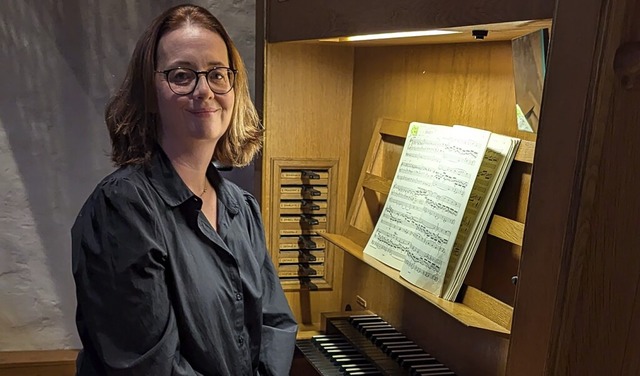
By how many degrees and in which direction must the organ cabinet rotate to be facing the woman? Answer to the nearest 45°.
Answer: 0° — it already faces them

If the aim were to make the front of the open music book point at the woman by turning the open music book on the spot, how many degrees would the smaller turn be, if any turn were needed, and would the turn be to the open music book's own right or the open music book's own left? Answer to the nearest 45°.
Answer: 0° — it already faces them

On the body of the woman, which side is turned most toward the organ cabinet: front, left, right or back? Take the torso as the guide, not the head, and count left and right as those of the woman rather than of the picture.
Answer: left

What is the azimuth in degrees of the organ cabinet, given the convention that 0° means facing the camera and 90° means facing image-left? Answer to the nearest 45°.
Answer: approximately 45°

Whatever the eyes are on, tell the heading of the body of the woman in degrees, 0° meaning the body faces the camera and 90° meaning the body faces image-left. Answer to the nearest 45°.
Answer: approximately 315°
